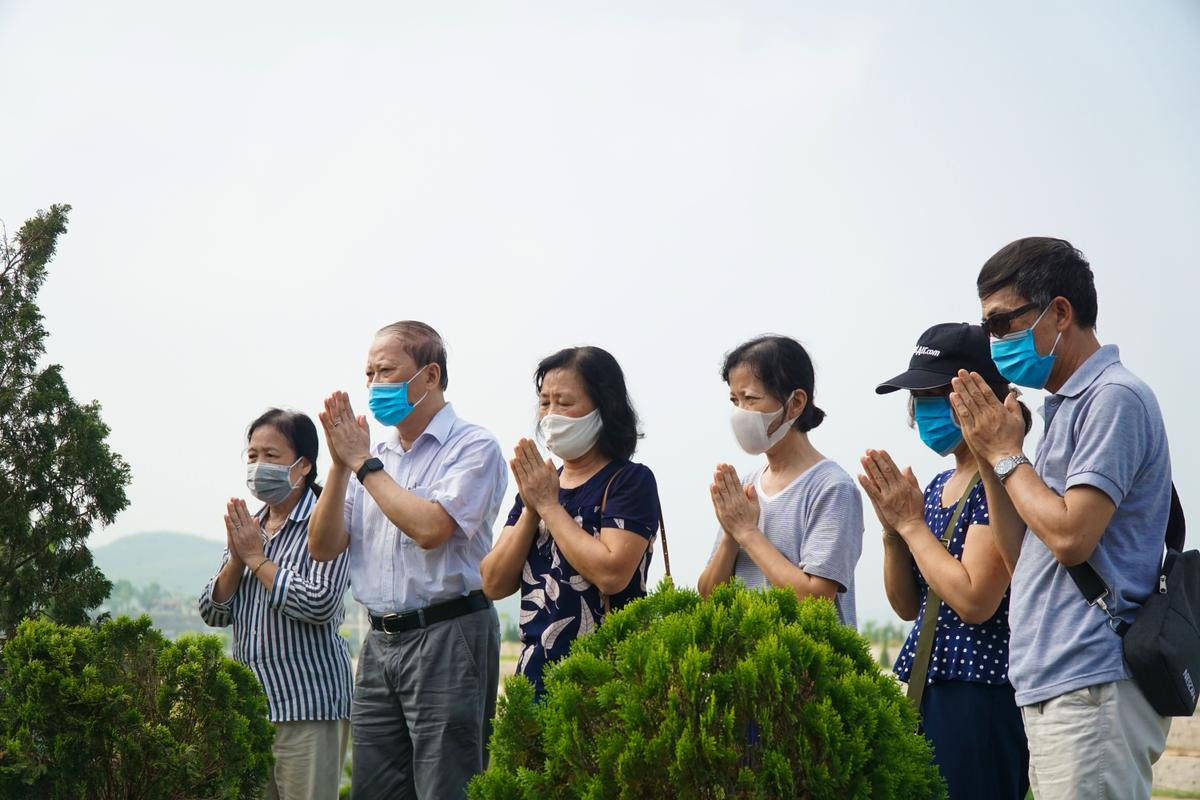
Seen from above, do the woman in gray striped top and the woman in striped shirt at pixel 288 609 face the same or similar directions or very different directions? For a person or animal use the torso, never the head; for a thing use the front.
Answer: same or similar directions

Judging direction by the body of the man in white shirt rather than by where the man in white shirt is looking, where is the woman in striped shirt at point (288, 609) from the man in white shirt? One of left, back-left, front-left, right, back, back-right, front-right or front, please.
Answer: right

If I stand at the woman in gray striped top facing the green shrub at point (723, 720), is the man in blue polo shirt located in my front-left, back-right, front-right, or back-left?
front-left

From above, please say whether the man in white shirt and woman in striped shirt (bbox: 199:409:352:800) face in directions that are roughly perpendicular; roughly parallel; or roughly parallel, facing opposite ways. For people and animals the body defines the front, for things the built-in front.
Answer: roughly parallel

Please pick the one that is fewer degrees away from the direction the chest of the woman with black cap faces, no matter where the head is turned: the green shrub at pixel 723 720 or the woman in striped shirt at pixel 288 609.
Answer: the green shrub

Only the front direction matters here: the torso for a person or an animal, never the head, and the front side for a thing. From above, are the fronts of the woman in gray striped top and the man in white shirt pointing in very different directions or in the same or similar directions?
same or similar directions

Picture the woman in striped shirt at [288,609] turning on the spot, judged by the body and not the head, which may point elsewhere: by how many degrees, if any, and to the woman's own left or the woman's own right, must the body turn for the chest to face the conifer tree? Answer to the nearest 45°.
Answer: approximately 90° to the woman's own right

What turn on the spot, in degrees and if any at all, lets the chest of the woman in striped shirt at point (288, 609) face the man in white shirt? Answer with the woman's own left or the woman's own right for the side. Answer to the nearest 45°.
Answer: approximately 90° to the woman's own left

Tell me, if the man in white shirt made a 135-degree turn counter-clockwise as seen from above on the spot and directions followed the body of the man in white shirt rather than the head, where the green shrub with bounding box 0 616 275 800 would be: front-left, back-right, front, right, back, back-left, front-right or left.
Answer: back

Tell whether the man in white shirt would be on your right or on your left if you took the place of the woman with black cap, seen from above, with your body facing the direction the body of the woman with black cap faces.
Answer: on your right

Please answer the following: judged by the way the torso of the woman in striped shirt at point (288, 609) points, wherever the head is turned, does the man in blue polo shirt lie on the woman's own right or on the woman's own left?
on the woman's own left

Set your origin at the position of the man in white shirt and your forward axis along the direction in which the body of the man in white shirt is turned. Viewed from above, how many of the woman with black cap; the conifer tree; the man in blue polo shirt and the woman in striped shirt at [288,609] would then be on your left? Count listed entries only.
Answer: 2
